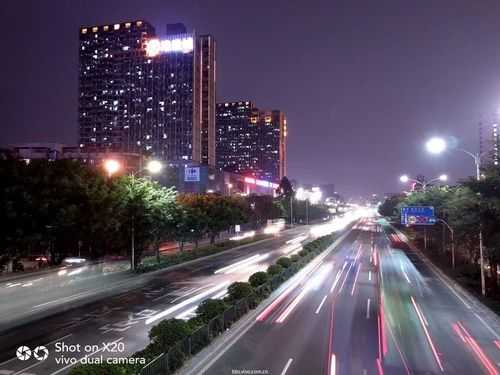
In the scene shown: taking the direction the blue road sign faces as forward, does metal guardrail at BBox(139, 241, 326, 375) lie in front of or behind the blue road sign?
in front

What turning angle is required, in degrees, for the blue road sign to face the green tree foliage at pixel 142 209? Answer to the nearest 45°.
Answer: approximately 45° to its right

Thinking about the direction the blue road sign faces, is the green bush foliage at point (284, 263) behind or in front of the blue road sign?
in front

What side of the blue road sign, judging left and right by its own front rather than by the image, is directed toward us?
front

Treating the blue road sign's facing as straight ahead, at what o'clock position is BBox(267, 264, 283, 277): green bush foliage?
The green bush foliage is roughly at 1 o'clock from the blue road sign.

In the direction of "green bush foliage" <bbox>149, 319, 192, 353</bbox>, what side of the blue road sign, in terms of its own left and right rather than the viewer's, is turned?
front

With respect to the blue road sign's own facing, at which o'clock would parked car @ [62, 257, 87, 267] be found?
The parked car is roughly at 2 o'clock from the blue road sign.

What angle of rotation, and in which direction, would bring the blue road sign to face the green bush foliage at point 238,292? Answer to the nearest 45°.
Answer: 0° — it already faces it

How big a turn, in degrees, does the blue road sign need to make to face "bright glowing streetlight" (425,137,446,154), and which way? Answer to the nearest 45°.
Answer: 0° — it already faces it

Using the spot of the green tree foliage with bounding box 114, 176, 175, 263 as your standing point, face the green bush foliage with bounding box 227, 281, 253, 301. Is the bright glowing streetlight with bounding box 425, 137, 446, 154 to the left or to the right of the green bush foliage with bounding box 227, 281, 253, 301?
left

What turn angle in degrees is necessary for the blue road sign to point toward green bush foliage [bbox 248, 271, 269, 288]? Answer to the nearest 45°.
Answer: approximately 45° to its right

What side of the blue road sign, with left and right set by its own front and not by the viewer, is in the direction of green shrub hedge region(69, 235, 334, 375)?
front
